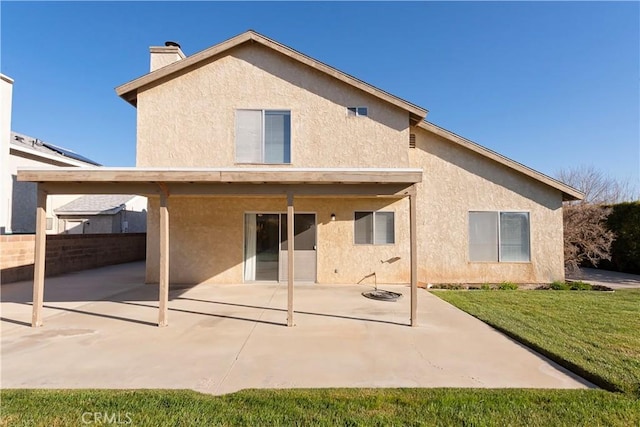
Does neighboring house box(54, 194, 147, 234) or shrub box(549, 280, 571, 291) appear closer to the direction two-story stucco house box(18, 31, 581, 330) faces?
the neighboring house

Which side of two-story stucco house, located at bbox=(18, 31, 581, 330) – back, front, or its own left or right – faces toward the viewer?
back

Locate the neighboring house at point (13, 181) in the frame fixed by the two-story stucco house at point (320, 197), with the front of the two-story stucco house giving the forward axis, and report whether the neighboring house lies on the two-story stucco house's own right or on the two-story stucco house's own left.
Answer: on the two-story stucco house's own left

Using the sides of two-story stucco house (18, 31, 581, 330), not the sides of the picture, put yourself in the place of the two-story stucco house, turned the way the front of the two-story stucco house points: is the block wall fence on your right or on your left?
on your left

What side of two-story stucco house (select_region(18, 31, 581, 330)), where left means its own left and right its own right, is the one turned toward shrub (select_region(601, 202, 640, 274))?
right

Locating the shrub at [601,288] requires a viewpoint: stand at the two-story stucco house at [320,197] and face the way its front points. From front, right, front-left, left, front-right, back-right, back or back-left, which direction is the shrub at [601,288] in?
right

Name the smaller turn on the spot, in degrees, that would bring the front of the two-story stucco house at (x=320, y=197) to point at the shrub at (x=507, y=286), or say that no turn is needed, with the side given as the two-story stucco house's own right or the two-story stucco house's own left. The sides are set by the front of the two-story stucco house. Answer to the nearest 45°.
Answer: approximately 90° to the two-story stucco house's own right

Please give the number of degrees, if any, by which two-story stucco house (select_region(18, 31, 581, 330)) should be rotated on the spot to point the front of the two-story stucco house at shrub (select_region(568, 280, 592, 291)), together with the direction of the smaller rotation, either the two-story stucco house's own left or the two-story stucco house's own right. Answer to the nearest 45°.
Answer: approximately 90° to the two-story stucco house's own right

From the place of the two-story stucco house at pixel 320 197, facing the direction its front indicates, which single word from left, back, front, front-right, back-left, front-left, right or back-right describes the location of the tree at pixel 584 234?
right

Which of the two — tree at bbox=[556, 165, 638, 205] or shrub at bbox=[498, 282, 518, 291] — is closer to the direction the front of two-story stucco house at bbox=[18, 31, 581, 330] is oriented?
the tree

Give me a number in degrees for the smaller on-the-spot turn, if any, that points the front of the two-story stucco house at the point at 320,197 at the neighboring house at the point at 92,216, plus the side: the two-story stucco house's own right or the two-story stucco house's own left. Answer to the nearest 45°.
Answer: approximately 45° to the two-story stucco house's own left
